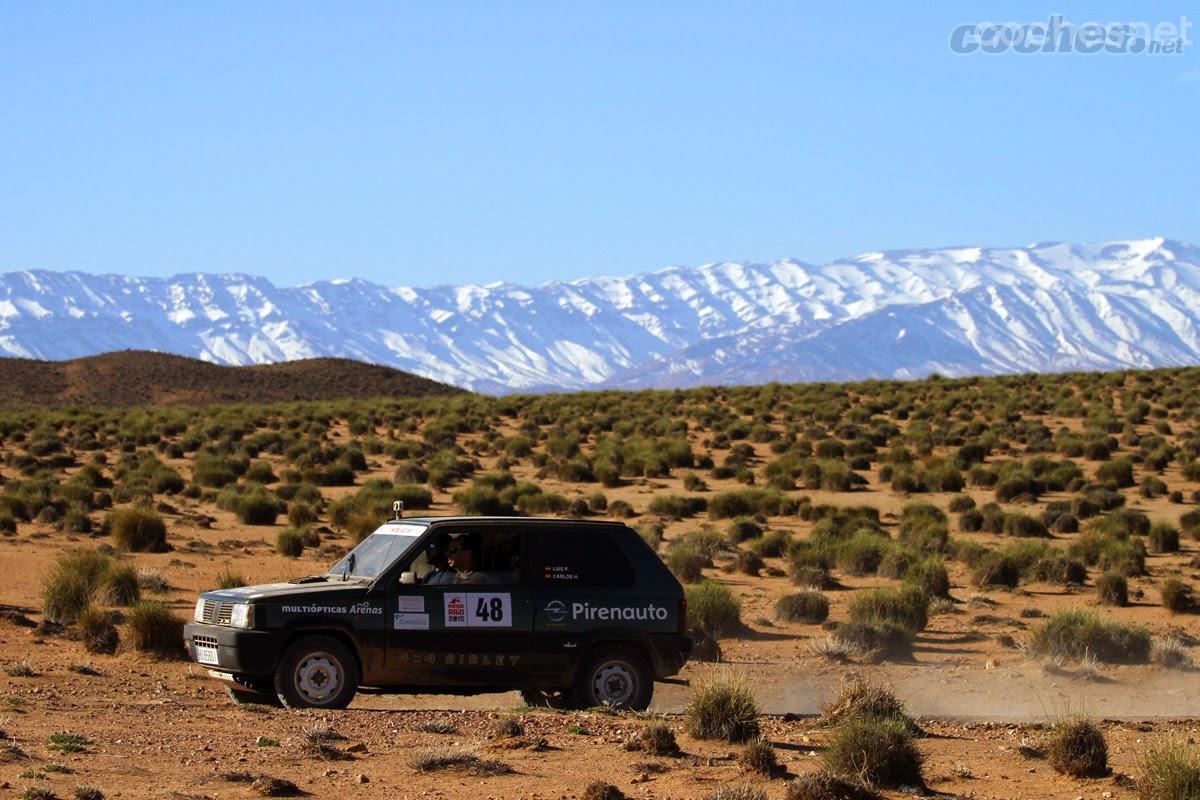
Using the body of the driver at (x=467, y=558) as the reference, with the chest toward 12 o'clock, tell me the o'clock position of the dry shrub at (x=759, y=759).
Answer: The dry shrub is roughly at 8 o'clock from the driver.

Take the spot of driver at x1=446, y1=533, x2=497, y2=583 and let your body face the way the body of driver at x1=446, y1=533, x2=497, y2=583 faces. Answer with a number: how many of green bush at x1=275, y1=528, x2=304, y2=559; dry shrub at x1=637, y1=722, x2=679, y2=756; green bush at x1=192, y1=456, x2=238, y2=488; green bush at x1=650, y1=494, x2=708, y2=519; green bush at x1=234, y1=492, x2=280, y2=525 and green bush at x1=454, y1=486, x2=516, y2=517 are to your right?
5

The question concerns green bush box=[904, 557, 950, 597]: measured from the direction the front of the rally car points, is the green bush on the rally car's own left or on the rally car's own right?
on the rally car's own right

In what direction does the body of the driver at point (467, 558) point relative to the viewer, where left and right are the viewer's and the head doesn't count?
facing to the left of the viewer

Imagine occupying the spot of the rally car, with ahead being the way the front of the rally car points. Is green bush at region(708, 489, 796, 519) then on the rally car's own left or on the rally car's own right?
on the rally car's own right

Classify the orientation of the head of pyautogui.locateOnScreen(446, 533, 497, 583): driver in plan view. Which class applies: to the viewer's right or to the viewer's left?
to the viewer's left

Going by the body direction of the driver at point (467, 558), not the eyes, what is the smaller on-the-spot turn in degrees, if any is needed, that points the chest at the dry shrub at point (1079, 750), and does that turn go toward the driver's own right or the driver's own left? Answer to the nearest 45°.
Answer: approximately 135° to the driver's own left

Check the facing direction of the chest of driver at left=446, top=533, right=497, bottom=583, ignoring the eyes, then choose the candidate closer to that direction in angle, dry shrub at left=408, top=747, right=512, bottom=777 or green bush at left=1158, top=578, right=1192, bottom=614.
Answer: the dry shrub

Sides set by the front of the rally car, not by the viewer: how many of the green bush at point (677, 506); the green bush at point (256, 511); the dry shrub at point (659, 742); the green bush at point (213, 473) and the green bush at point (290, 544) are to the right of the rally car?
4

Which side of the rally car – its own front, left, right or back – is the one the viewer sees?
left

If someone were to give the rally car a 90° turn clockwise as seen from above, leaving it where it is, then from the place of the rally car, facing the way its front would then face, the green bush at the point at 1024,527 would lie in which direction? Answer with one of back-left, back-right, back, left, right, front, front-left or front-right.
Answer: front-right

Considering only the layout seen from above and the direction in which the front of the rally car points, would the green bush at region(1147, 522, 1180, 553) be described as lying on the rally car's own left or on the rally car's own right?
on the rally car's own right
